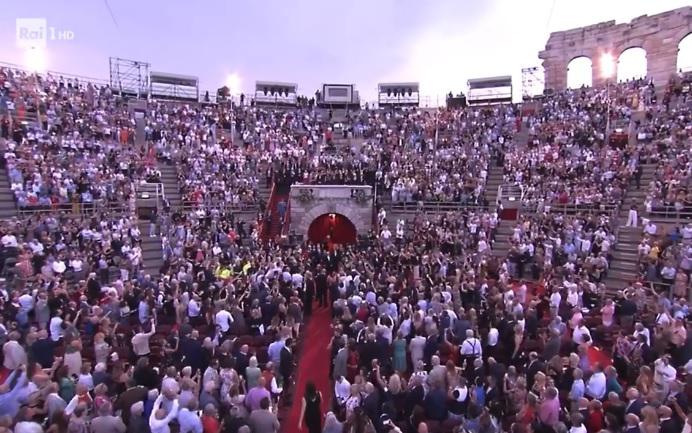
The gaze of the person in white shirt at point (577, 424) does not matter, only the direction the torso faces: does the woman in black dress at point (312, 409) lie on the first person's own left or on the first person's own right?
on the first person's own left

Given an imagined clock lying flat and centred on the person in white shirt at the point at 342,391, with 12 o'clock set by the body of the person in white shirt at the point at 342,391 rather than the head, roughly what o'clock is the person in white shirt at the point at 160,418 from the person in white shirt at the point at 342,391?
the person in white shirt at the point at 160,418 is roughly at 8 o'clock from the person in white shirt at the point at 342,391.

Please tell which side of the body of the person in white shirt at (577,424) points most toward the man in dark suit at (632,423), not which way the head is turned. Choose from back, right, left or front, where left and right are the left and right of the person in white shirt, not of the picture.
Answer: right

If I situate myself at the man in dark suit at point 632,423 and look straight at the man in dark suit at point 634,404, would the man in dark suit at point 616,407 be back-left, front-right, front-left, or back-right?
front-left

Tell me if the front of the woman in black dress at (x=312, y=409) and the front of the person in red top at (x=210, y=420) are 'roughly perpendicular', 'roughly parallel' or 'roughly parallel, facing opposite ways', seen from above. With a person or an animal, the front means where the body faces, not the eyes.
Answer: roughly parallel

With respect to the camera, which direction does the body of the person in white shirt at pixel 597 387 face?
away from the camera

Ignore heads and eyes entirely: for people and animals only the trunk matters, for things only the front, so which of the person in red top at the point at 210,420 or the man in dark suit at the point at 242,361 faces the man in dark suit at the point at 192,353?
the person in red top

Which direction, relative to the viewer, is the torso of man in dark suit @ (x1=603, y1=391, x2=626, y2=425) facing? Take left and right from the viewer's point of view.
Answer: facing away from the viewer

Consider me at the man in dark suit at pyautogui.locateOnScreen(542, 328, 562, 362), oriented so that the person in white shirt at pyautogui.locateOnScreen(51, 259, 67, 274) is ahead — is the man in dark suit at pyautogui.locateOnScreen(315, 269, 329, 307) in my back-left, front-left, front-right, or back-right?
front-right

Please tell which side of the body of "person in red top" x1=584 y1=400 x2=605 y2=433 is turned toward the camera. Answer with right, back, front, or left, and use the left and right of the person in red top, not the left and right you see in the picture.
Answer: back

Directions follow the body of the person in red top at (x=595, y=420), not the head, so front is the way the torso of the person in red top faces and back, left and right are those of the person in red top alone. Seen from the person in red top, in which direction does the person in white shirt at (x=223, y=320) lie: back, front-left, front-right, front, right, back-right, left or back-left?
left
